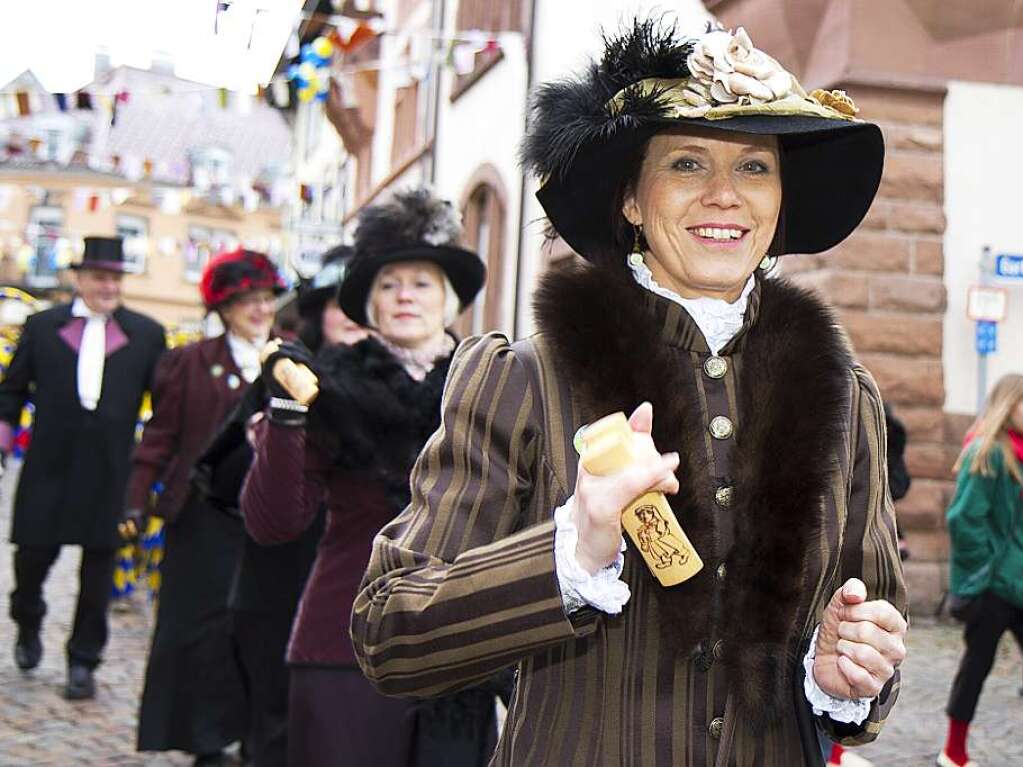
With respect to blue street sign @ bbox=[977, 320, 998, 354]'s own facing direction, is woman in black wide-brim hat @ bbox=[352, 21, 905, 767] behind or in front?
in front

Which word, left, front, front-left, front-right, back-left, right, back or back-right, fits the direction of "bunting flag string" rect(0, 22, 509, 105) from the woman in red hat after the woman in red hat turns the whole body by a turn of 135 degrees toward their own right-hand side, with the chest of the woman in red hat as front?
right

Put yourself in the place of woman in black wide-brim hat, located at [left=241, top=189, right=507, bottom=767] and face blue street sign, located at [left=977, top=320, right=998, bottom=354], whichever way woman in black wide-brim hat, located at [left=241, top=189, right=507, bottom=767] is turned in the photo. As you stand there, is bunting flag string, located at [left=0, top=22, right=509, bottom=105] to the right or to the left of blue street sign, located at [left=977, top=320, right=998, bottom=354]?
left

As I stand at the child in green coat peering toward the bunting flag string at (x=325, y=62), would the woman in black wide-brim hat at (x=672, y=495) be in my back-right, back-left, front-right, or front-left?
back-left

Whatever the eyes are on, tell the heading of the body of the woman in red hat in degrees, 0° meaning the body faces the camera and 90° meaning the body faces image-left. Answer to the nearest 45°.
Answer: approximately 315°

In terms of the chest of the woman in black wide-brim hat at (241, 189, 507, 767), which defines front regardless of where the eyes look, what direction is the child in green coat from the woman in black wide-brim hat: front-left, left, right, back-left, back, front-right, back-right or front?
back-left

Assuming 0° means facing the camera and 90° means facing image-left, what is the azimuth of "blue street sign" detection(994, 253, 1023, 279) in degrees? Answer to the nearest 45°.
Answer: approximately 0°

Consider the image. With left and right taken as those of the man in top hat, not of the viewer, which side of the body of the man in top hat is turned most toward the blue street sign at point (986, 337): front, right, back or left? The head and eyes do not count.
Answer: left
